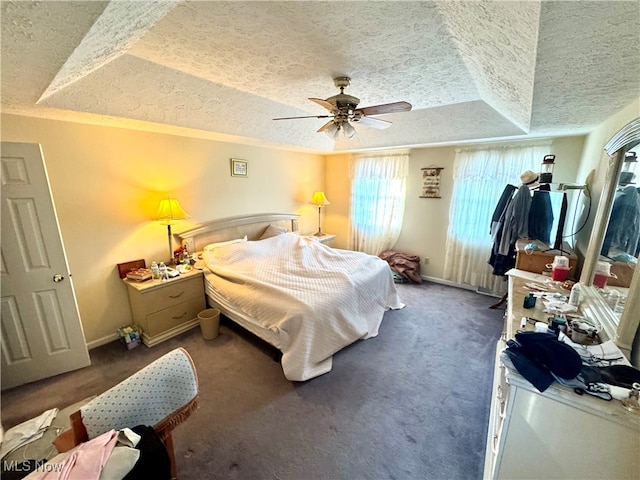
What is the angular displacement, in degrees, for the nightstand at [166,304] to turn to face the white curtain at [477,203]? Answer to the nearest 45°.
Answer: approximately 45° to its left

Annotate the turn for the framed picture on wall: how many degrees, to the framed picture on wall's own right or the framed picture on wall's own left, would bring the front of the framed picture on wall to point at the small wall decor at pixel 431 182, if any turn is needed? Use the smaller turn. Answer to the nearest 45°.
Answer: approximately 45° to the framed picture on wall's own left

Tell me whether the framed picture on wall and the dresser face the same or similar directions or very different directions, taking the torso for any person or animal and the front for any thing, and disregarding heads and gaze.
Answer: very different directions

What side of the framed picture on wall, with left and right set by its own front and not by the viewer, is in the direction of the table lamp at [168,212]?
right

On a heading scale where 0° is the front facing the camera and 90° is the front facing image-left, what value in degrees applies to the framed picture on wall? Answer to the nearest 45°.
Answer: approximately 315°

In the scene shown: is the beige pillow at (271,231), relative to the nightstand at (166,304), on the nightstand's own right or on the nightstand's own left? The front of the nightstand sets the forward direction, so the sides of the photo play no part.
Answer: on the nightstand's own left

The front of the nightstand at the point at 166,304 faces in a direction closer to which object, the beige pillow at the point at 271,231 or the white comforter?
the white comforter

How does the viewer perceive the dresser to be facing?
facing to the left of the viewer

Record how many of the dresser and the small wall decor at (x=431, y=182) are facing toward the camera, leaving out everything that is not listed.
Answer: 1

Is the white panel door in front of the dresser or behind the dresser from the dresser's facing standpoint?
in front

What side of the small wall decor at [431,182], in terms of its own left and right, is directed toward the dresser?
front

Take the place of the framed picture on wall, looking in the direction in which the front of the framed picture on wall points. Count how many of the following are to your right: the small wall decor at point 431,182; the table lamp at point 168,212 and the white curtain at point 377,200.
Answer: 1

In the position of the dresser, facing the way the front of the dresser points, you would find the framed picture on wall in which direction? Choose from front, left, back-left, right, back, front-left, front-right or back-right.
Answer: front

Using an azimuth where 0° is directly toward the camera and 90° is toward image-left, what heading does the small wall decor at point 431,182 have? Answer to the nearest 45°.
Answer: approximately 0°
